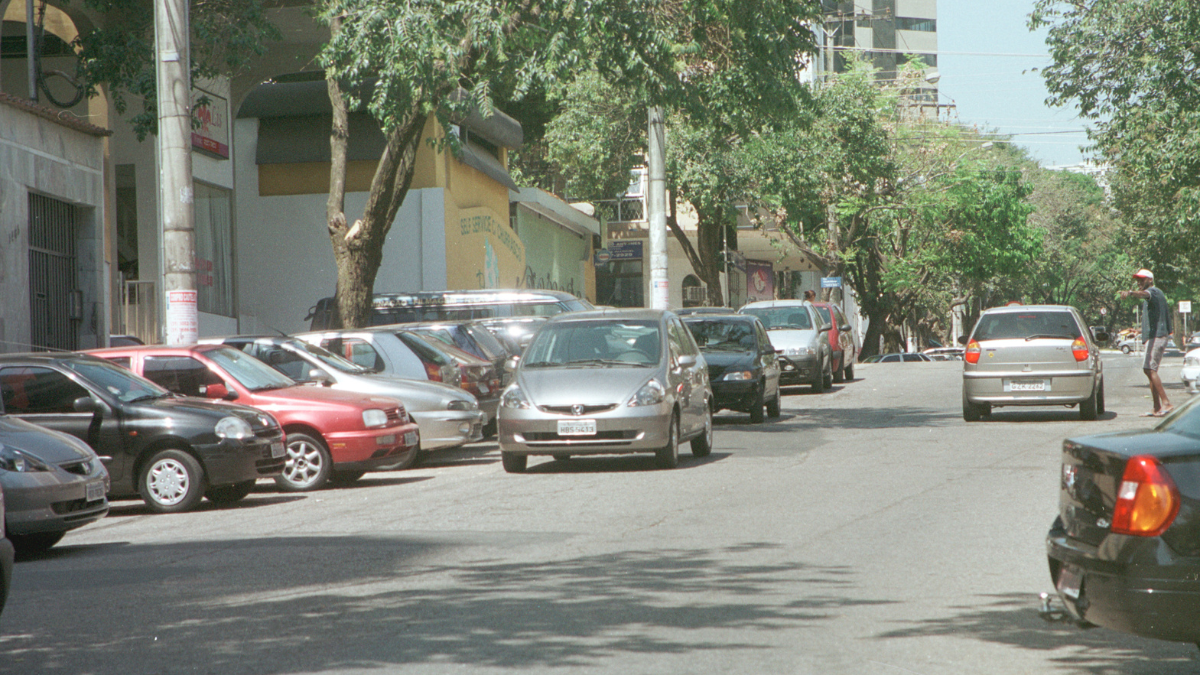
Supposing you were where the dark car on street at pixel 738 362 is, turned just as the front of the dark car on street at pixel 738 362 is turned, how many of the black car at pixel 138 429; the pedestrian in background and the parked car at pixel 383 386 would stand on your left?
1

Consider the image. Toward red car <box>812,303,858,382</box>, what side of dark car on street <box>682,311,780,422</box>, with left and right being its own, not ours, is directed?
back

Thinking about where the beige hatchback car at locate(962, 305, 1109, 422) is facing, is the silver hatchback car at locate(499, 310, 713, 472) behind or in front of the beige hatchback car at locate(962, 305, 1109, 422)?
behind

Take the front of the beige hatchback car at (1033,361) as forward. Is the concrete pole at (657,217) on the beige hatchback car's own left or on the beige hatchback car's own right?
on the beige hatchback car's own left

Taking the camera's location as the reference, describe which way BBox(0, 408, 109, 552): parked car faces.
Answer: facing the viewer and to the right of the viewer

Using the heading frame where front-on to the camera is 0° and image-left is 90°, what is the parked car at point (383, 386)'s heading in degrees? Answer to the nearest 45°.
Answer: approximately 315°

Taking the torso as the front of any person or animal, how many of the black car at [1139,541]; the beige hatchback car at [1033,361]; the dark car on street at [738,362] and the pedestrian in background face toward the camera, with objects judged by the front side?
1

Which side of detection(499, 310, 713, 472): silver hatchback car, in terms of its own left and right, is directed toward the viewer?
front

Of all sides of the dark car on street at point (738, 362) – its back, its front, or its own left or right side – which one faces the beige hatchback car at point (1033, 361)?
left

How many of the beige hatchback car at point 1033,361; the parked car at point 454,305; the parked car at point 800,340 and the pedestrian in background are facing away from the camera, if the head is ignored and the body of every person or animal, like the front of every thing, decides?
1

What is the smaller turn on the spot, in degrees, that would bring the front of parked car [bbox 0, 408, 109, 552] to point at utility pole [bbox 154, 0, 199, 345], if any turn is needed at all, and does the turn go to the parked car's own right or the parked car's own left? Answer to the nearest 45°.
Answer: approximately 135° to the parked car's own left

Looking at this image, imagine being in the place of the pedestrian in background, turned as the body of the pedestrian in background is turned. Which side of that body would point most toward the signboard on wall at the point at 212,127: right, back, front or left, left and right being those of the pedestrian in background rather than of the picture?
front

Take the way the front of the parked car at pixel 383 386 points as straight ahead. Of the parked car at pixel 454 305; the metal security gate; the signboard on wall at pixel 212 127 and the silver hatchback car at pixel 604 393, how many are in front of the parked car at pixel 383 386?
1
